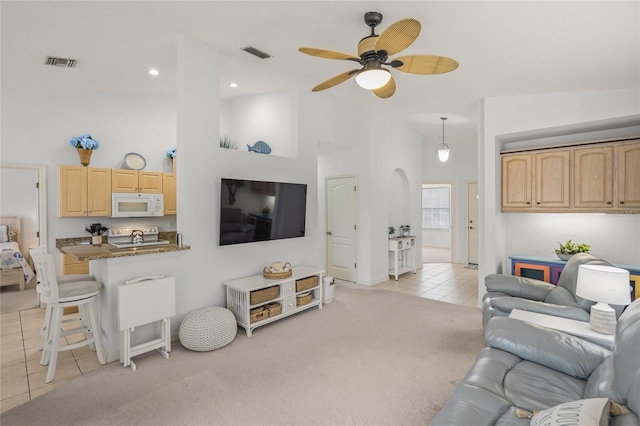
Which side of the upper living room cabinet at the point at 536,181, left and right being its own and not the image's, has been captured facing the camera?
front

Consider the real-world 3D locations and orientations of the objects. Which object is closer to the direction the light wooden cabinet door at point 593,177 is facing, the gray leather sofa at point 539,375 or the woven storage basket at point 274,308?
the gray leather sofa

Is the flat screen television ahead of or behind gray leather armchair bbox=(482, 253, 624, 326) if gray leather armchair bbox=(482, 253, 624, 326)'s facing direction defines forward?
ahead

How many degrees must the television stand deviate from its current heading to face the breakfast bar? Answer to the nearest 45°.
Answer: approximately 90° to its right

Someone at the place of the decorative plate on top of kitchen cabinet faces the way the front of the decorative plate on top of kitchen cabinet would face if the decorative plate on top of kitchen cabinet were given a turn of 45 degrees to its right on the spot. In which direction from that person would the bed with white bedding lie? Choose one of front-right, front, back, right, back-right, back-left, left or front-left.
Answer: right

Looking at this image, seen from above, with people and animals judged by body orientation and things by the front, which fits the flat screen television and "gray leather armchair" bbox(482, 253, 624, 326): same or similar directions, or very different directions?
very different directions

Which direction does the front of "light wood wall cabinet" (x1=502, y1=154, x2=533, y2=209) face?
toward the camera

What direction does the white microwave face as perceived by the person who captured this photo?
facing the viewer

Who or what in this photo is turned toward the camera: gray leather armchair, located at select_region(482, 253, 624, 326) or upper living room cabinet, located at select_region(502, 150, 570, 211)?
the upper living room cabinet

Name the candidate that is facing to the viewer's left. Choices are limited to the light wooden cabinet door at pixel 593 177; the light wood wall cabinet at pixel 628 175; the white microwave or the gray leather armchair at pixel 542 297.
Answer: the gray leather armchair

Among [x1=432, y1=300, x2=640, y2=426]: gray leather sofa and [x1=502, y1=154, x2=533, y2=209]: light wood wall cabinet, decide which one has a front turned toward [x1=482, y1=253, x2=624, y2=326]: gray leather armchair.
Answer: the light wood wall cabinet

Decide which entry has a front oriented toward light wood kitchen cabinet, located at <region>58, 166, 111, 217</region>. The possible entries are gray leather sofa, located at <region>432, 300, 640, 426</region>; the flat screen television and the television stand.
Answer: the gray leather sofa

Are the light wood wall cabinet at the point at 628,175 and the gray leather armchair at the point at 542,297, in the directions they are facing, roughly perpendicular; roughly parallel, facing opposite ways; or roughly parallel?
roughly perpendicular

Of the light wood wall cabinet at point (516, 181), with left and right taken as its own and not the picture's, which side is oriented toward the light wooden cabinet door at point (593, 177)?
left

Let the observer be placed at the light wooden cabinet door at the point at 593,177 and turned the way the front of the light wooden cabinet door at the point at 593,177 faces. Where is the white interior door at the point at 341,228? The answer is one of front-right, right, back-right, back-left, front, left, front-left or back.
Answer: right

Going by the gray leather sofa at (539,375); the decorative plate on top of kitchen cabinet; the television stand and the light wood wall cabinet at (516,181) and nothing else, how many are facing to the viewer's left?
1

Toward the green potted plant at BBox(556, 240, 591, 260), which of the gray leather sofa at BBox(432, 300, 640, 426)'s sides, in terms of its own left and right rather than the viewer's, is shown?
right
